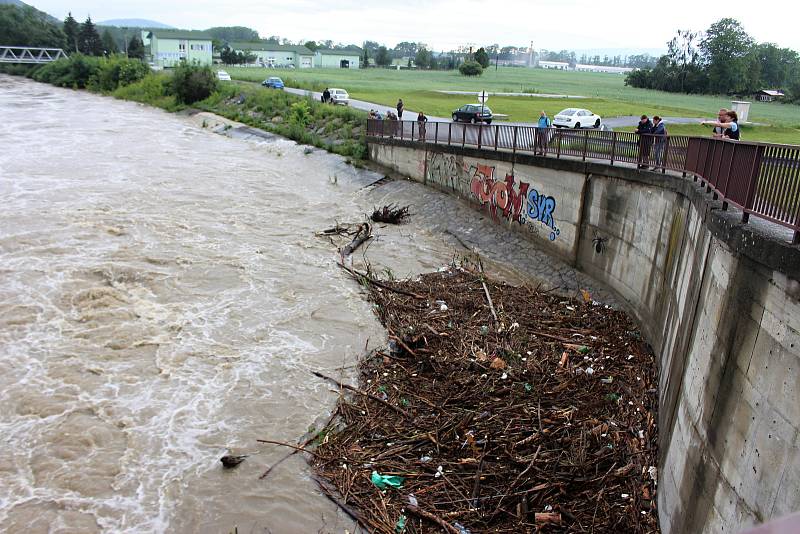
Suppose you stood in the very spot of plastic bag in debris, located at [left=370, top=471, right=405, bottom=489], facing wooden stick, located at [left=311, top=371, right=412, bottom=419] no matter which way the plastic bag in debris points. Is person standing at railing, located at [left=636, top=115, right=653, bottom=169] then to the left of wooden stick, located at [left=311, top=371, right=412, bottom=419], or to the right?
right

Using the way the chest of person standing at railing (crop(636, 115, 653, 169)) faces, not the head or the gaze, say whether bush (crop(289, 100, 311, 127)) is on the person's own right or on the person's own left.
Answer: on the person's own right

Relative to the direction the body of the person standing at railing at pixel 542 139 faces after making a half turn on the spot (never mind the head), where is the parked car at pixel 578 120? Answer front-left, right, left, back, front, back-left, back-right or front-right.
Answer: front-left

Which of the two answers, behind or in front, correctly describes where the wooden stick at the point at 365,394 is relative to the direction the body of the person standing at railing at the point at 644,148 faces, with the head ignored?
in front

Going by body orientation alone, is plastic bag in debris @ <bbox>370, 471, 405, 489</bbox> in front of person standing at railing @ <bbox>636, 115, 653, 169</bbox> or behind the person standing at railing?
in front

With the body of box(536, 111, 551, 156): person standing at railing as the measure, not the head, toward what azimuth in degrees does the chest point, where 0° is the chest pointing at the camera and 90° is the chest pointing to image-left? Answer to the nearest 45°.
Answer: approximately 45°

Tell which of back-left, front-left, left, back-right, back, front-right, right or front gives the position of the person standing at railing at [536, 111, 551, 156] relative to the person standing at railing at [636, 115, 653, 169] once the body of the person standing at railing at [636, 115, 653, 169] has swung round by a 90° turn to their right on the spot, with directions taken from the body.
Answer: front

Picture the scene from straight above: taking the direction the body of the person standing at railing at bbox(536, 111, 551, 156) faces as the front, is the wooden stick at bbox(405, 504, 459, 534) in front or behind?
in front

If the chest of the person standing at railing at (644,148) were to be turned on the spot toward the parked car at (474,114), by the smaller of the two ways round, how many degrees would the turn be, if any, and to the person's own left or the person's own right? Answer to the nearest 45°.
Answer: approximately 90° to the person's own right

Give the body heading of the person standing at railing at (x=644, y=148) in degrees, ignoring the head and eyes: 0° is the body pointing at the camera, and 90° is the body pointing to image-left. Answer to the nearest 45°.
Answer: approximately 45°
